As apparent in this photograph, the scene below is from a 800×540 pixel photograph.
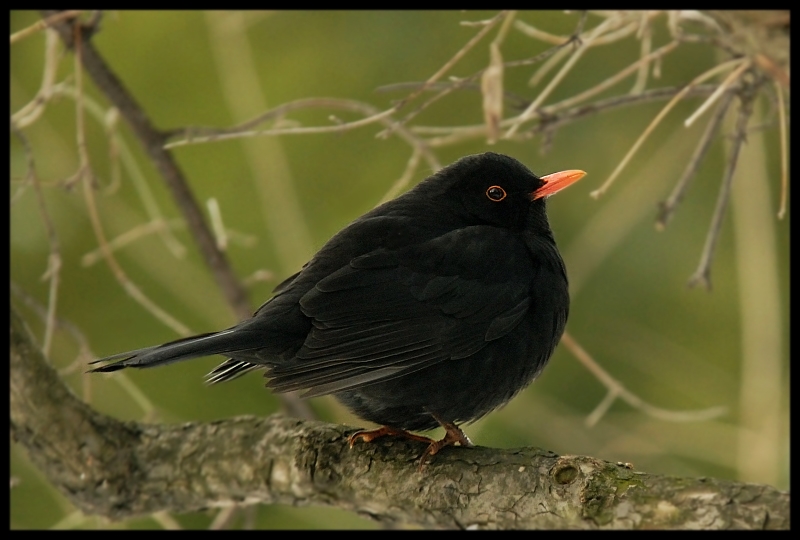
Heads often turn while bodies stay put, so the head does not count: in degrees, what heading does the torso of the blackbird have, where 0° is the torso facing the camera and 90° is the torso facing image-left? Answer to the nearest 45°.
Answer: approximately 270°

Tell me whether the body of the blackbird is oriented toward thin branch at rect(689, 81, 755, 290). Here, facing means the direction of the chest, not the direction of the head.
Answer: yes

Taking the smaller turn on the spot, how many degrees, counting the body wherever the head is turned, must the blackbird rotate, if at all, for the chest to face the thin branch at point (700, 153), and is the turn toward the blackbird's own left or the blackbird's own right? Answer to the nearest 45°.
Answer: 0° — it already faces it
